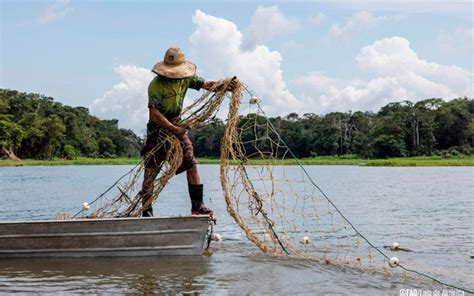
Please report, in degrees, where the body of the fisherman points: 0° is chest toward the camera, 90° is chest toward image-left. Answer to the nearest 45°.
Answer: approximately 315°
